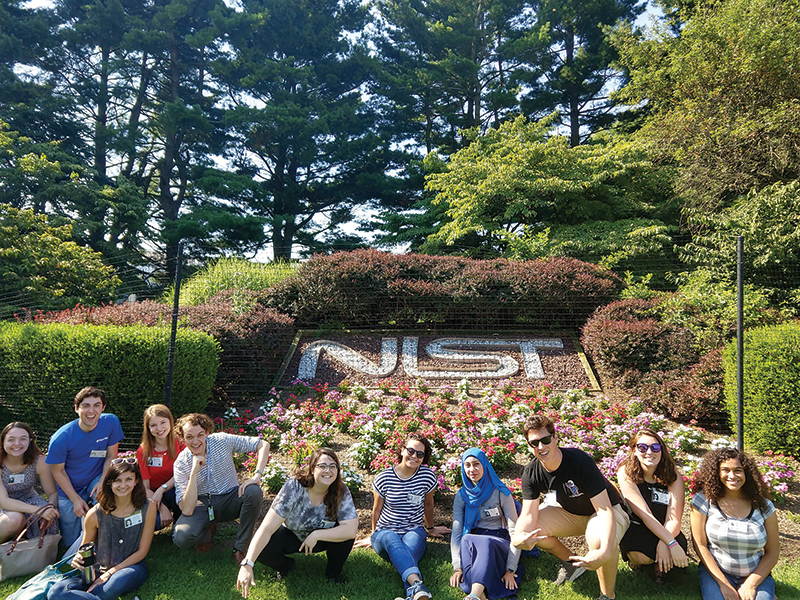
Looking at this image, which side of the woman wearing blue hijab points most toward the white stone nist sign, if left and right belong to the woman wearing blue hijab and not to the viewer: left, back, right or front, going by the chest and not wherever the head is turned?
back

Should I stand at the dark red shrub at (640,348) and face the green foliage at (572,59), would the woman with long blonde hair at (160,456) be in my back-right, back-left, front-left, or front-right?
back-left

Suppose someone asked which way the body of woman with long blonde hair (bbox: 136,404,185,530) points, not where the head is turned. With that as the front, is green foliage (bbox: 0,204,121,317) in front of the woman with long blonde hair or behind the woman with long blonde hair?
behind

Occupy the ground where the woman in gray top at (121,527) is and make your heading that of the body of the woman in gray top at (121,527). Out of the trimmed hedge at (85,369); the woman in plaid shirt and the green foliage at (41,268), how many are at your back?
2

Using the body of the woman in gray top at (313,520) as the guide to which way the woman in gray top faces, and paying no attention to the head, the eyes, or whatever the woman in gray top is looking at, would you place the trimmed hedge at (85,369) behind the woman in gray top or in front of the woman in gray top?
behind

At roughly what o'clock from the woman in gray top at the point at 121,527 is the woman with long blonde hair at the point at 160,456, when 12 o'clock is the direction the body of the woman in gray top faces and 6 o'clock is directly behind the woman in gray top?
The woman with long blonde hair is roughly at 7 o'clock from the woman in gray top.

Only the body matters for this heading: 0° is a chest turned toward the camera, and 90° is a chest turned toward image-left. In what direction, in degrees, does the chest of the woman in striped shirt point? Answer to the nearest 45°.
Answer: approximately 0°

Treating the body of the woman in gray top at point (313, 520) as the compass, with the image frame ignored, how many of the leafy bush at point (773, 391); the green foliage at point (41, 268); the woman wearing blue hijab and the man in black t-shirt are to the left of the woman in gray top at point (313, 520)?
3

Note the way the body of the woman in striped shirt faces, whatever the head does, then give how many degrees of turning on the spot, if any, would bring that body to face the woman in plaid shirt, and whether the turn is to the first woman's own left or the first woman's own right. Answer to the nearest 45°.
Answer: approximately 90° to the first woman's own left

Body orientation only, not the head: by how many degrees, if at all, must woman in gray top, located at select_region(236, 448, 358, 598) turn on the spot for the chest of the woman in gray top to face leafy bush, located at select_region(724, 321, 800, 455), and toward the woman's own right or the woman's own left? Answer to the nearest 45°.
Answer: approximately 90° to the woman's own left

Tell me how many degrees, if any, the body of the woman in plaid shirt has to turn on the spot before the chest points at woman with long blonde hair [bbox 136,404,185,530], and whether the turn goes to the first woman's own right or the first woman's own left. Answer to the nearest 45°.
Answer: approximately 90° to the first woman's own right

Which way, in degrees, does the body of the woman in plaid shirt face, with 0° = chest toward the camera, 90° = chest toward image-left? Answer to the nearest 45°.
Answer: approximately 0°

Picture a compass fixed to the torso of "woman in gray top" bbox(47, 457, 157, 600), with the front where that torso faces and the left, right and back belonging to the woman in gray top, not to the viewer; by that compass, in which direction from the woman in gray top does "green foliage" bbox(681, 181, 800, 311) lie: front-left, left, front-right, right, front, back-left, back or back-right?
left
